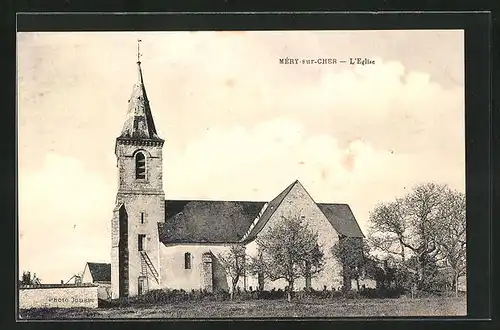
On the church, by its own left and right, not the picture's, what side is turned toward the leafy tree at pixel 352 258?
back

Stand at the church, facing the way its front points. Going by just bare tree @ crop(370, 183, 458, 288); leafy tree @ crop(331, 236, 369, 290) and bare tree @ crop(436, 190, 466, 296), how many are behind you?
3

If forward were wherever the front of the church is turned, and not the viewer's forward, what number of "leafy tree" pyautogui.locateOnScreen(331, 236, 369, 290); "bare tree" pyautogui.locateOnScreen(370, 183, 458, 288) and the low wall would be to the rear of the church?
2

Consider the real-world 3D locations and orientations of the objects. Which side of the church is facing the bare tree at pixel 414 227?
back

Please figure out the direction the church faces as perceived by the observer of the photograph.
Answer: facing to the left of the viewer

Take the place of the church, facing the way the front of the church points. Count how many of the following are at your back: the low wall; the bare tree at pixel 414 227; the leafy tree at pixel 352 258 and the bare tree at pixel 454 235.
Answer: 3

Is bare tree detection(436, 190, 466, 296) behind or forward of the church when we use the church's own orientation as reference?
behind

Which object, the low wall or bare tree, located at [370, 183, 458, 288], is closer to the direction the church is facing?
the low wall
